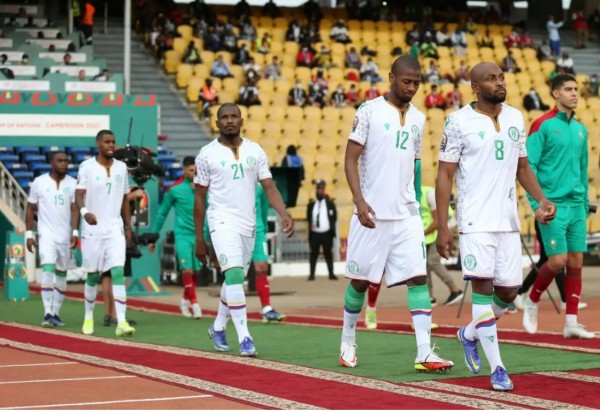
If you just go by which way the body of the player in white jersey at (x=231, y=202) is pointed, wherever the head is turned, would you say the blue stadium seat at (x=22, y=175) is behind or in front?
behind

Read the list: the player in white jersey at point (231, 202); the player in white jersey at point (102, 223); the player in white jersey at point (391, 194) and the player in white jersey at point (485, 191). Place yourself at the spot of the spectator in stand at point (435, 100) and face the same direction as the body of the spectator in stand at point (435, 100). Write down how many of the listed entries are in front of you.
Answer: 4

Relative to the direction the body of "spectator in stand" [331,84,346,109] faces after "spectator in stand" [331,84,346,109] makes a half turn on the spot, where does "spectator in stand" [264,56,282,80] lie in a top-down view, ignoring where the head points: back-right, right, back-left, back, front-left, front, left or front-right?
left

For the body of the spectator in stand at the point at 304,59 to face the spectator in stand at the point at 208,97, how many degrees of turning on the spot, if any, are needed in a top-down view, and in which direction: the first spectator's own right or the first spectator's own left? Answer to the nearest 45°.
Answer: approximately 45° to the first spectator's own right

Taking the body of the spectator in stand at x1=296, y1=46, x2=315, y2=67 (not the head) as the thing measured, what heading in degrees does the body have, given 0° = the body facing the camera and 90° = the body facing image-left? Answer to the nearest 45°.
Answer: approximately 0°

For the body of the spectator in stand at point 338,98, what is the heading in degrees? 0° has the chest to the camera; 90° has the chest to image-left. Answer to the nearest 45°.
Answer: approximately 0°

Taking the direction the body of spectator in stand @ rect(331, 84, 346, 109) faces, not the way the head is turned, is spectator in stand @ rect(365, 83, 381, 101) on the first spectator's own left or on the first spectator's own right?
on the first spectator's own left

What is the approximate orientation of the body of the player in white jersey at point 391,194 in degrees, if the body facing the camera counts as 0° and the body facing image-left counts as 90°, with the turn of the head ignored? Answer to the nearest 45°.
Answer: approximately 315°

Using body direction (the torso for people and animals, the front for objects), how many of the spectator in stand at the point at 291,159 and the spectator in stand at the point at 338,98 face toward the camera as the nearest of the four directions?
2

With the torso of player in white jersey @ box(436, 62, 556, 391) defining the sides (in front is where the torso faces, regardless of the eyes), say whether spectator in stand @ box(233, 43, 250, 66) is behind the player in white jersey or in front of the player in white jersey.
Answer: behind

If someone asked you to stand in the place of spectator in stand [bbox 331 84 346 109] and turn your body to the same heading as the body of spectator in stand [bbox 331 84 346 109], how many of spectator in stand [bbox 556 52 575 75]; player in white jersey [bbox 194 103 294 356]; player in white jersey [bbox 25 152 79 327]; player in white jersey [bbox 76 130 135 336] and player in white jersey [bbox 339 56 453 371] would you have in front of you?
4

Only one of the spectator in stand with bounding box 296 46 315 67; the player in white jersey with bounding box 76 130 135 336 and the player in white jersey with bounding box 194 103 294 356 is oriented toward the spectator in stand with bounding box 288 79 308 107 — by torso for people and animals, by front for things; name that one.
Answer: the spectator in stand with bounding box 296 46 315 67

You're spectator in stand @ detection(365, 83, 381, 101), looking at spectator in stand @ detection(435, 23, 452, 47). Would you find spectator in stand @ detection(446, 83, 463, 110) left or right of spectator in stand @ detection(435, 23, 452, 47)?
right
